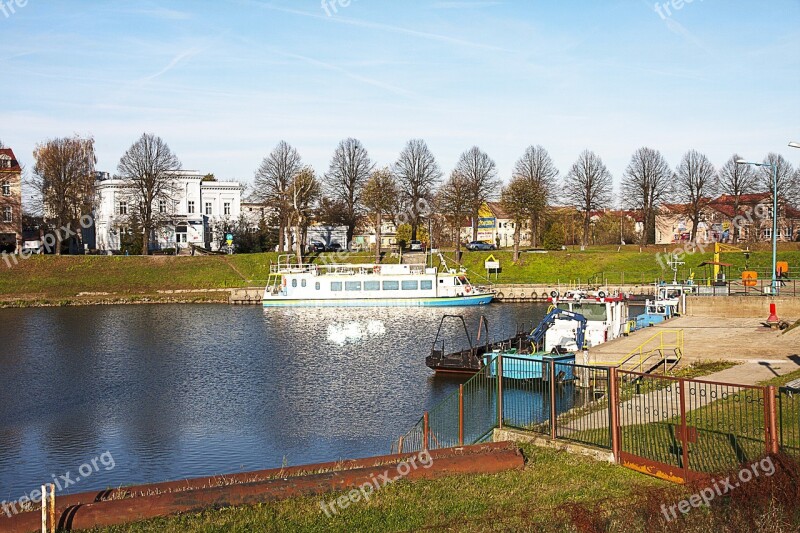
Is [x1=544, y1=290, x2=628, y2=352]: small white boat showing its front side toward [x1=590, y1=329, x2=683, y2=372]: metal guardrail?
no

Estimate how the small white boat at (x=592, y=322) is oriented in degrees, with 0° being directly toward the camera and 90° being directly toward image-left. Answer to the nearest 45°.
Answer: approximately 45°

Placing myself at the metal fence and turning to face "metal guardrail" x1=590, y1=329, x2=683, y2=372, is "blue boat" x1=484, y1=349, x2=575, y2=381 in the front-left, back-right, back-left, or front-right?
front-left

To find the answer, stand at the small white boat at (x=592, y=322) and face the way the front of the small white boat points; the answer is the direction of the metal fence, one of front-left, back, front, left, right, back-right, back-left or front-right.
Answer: front-left

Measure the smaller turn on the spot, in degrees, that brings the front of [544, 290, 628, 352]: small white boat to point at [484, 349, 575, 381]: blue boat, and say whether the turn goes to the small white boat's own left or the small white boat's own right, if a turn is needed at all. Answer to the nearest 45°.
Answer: approximately 45° to the small white boat's own left
